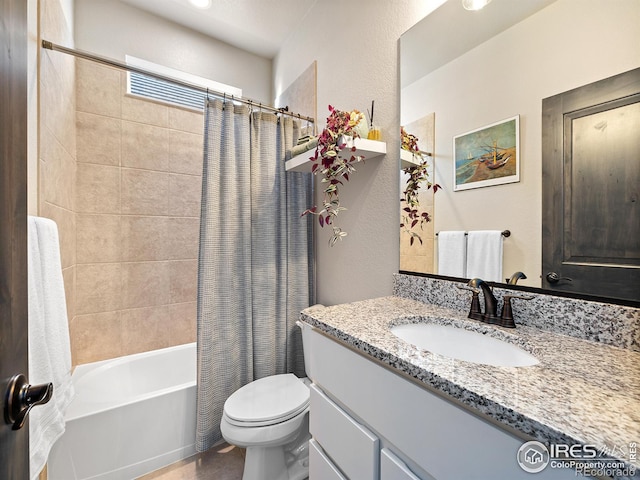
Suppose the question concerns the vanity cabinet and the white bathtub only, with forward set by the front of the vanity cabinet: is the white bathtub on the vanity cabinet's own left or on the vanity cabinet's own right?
on the vanity cabinet's own right

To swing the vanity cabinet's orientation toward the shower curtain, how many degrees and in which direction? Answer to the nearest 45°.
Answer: approximately 90° to its right

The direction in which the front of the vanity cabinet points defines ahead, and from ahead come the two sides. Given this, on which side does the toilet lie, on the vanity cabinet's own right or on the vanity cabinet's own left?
on the vanity cabinet's own right
